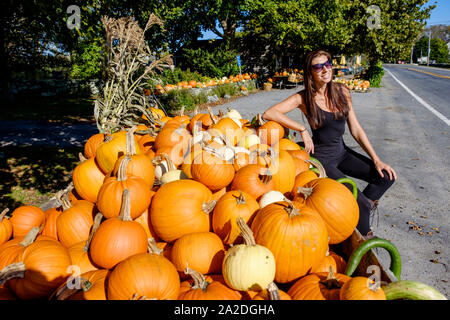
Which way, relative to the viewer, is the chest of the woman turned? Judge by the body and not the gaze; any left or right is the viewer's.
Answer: facing the viewer and to the right of the viewer

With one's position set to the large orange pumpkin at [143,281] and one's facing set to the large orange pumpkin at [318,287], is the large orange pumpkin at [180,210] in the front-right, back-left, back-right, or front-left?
front-left

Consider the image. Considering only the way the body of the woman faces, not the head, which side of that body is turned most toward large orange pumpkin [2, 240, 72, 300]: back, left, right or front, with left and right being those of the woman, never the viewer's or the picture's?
right

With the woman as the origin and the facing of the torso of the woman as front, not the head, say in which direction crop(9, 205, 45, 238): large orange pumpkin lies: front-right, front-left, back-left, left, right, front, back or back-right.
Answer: right

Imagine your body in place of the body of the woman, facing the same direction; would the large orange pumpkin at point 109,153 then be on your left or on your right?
on your right

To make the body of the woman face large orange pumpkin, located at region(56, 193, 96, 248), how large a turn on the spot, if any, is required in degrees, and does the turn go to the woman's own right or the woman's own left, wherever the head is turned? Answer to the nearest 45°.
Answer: approximately 90° to the woman's own right

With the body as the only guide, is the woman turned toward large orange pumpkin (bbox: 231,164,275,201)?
no

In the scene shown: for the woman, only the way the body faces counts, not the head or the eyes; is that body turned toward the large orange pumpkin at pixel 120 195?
no

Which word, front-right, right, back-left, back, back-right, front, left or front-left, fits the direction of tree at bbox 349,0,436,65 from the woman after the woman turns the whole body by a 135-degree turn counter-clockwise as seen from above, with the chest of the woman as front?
front

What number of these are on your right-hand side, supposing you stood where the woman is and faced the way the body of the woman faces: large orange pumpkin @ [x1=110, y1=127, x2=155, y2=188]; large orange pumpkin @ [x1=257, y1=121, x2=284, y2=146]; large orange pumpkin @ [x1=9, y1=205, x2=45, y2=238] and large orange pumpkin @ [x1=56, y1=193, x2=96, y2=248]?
4

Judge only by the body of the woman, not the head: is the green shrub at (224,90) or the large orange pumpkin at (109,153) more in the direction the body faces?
the large orange pumpkin

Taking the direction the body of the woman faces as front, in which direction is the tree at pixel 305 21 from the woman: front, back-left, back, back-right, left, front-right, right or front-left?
back-left

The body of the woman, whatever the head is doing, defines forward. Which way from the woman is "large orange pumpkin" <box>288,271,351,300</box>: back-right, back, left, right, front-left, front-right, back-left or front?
front-right

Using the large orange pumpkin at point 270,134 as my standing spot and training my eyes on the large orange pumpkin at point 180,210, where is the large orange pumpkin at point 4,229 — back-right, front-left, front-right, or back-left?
front-right

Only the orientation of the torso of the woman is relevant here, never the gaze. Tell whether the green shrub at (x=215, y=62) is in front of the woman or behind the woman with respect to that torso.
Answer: behind

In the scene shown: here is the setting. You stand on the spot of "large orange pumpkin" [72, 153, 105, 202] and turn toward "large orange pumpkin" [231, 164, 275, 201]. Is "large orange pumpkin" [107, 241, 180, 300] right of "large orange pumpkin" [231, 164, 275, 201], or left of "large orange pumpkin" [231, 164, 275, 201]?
right

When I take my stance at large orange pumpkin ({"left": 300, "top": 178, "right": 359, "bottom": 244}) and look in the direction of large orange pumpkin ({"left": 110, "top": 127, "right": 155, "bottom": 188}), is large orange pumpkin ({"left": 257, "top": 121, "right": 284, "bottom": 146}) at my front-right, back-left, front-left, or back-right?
front-right

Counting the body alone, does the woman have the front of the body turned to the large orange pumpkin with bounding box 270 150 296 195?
no

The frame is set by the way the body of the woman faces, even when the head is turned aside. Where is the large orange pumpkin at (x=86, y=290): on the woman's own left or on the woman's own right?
on the woman's own right

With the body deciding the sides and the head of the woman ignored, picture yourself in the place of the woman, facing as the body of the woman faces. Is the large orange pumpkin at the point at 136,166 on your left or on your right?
on your right
